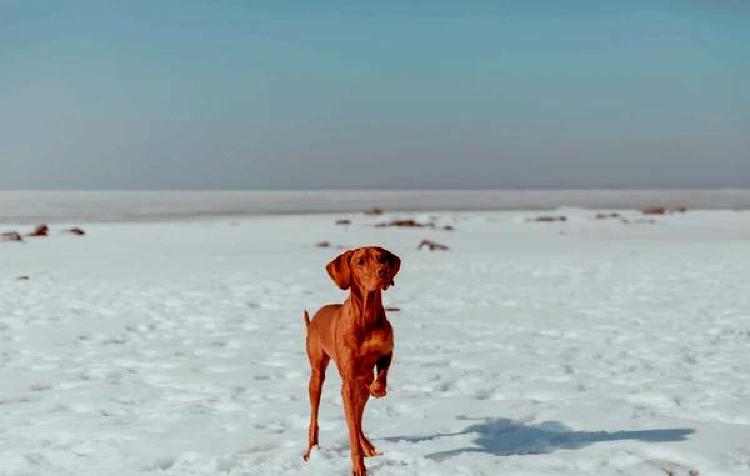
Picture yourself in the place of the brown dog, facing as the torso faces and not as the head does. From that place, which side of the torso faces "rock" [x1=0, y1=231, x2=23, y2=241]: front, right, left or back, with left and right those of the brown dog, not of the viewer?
back

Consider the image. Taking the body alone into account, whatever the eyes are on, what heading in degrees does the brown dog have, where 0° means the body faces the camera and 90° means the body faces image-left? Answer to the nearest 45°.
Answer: approximately 315°

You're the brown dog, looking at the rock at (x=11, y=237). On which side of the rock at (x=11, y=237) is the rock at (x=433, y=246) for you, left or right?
right

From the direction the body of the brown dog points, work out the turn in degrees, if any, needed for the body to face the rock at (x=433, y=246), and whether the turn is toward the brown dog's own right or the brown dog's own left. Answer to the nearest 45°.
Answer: approximately 135° to the brown dog's own left
